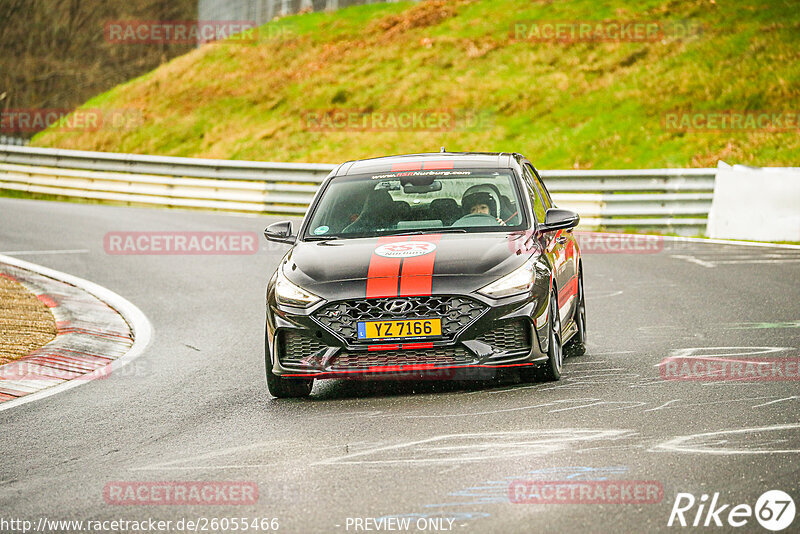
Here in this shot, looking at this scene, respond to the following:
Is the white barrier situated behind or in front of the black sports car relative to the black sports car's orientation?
behind

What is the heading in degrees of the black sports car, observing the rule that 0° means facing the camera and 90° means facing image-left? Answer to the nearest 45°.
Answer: approximately 0°

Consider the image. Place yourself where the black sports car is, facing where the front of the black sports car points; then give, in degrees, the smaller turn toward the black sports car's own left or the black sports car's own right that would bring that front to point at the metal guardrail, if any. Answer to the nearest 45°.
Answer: approximately 180°
